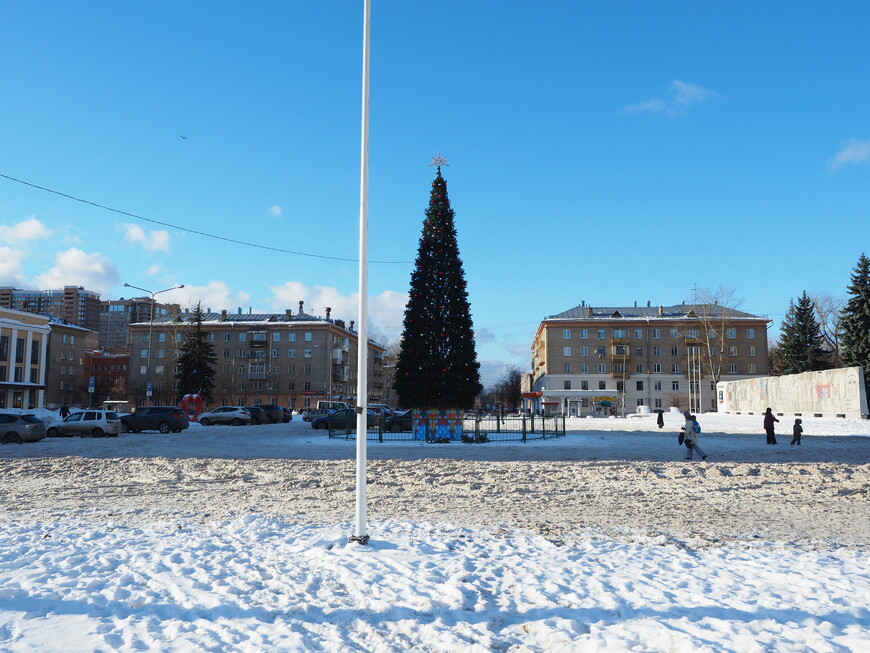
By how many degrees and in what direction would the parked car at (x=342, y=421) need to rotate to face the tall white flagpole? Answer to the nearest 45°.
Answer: approximately 90° to its left

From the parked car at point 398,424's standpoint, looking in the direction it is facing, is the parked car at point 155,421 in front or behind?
in front

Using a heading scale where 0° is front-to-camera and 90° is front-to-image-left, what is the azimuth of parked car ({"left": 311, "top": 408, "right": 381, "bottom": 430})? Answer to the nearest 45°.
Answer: approximately 90°

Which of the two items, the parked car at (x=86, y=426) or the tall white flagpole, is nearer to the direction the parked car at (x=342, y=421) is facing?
the parked car

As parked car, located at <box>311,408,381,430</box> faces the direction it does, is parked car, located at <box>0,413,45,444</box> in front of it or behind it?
in front

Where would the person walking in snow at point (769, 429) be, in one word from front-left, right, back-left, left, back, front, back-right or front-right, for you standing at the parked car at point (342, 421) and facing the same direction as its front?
back-left

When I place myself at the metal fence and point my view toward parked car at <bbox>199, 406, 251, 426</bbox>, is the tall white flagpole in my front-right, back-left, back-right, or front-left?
back-left
